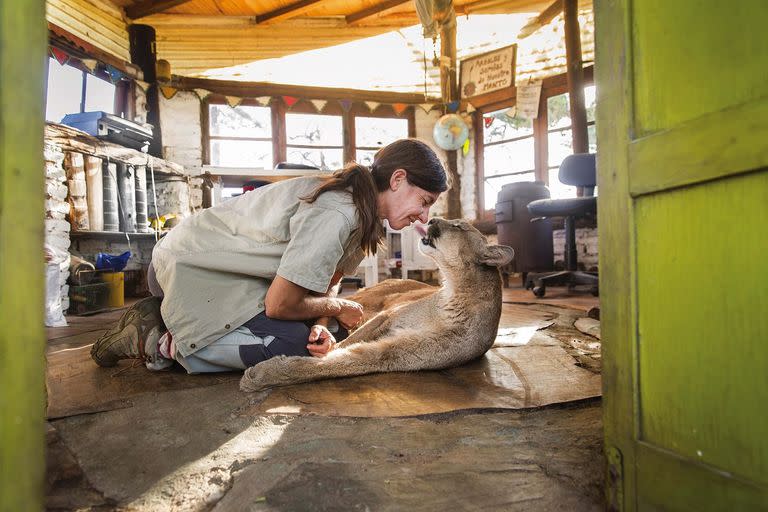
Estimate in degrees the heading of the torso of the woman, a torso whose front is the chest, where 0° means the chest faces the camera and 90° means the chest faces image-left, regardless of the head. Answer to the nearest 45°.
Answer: approximately 270°

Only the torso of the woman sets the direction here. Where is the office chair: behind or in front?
in front

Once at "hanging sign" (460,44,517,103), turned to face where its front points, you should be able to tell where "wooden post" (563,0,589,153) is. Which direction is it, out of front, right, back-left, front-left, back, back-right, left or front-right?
left

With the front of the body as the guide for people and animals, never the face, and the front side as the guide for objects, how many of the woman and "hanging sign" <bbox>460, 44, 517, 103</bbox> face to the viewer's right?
1

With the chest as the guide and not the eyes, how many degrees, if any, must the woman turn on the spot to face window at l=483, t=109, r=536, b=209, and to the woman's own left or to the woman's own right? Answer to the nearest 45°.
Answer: approximately 45° to the woman's own left

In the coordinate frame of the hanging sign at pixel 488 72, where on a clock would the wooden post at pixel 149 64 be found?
The wooden post is roughly at 1 o'clock from the hanging sign.

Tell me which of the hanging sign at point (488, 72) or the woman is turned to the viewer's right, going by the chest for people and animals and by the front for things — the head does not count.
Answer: the woman

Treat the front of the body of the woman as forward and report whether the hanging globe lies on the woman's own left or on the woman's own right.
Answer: on the woman's own left

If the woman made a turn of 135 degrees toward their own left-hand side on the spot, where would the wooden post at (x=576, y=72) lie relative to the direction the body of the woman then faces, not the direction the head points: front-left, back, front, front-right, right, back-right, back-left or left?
right

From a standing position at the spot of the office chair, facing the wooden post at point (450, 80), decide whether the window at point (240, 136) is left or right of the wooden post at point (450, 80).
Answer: left

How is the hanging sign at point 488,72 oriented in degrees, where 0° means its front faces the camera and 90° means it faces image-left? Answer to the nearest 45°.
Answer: approximately 45°

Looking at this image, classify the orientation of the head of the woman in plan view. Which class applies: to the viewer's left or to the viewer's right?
to the viewer's right
